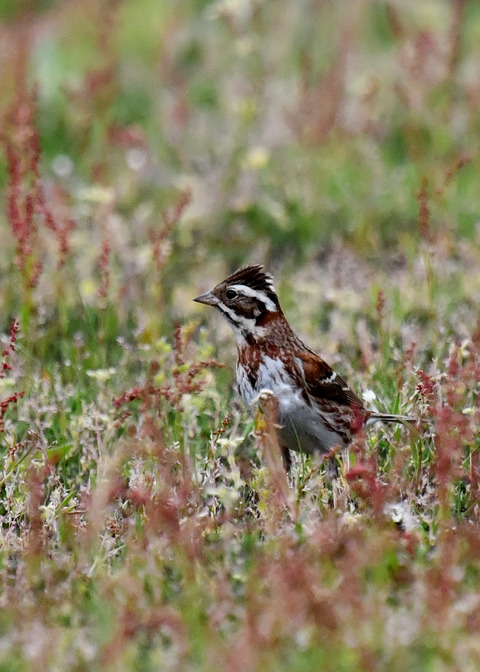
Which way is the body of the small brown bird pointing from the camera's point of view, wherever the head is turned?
to the viewer's left
